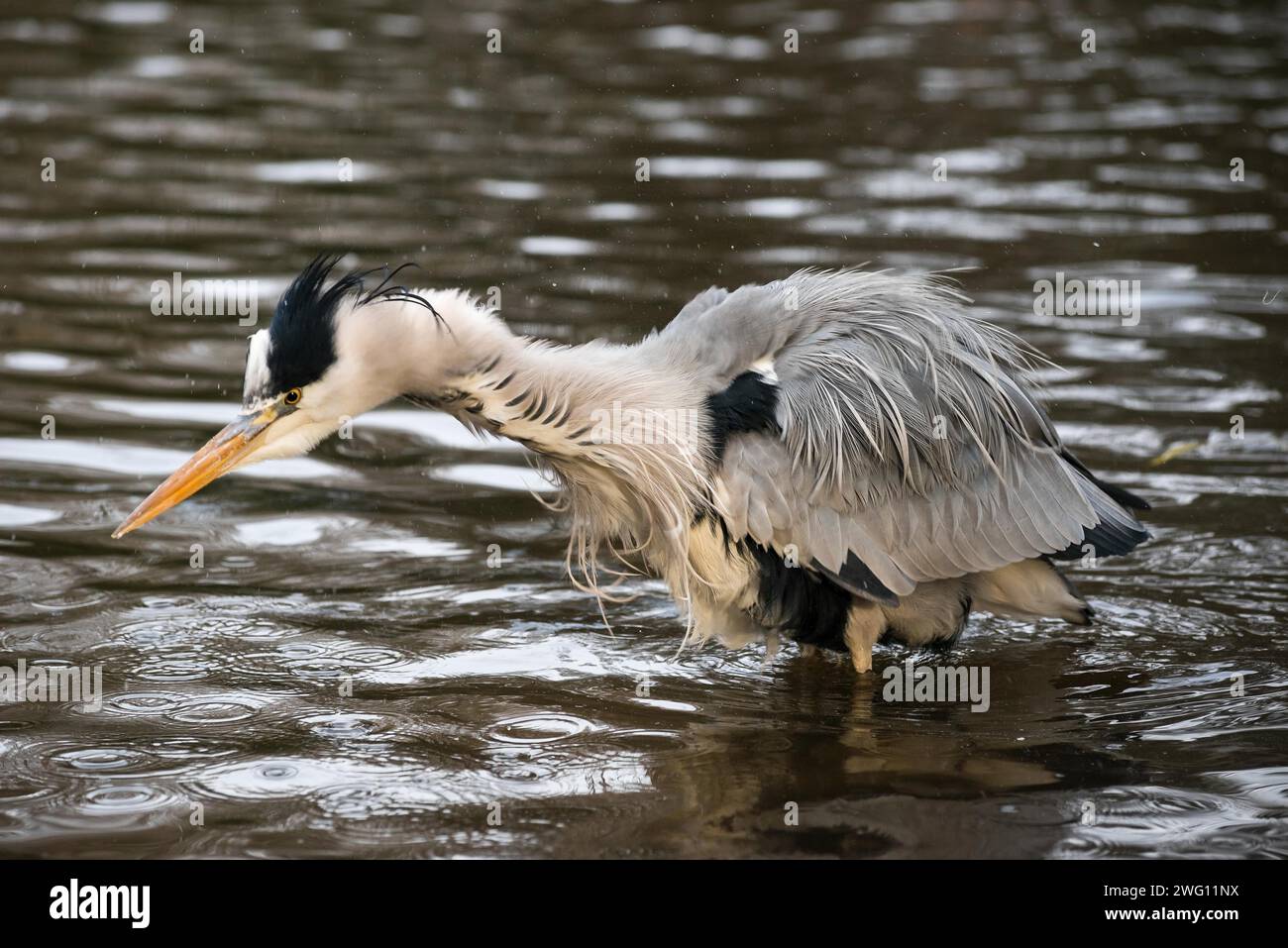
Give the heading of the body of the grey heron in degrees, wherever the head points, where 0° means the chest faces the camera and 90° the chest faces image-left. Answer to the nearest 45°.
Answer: approximately 90°
